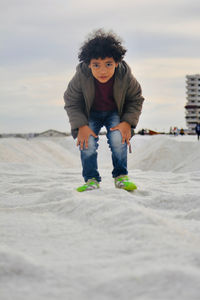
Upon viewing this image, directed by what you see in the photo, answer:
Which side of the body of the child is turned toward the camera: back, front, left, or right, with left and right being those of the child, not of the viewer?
front

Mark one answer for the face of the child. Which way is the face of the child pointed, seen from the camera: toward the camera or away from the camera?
toward the camera
